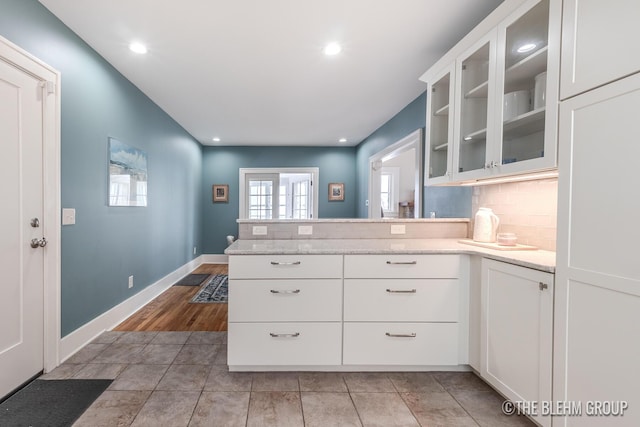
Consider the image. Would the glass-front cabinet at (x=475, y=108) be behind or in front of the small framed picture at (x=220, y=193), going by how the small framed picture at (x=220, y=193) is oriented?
in front

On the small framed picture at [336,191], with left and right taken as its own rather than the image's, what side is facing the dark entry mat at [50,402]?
front

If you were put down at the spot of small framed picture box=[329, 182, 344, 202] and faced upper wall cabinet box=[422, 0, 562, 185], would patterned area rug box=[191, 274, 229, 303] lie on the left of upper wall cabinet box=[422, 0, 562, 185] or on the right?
right

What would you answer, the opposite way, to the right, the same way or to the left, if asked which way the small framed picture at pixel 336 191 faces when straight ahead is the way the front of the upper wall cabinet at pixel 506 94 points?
to the left

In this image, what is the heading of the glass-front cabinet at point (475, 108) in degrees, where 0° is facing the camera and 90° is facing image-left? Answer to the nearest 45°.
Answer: approximately 45°

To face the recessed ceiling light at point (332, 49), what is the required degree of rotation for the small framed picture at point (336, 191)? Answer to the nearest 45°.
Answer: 0° — it already faces it

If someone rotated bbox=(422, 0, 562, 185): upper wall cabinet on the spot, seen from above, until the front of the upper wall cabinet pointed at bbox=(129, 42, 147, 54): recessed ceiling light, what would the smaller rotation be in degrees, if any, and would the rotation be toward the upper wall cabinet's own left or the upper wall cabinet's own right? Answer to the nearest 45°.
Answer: approximately 45° to the upper wall cabinet's own right

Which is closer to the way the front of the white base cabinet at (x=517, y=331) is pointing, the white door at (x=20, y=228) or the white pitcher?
the white door

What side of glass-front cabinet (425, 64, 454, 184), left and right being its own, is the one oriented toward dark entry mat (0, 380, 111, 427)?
front

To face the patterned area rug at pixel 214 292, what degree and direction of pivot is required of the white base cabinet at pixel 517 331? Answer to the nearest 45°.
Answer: approximately 45° to its right
